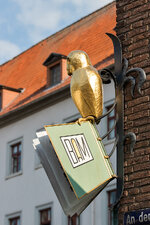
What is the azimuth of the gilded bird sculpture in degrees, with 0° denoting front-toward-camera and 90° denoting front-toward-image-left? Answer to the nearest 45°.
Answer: approximately 90°

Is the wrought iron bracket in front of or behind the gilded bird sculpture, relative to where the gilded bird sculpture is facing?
behind

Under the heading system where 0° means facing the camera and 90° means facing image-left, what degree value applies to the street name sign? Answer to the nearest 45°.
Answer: approximately 45°
